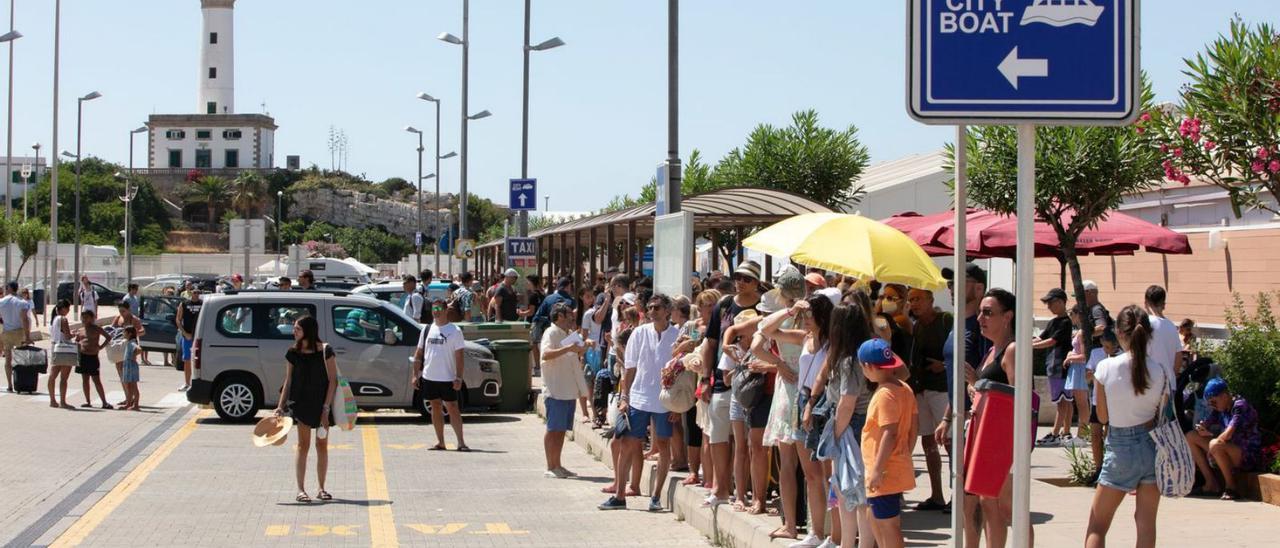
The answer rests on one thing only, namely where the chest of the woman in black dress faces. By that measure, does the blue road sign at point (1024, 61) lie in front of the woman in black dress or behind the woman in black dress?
in front

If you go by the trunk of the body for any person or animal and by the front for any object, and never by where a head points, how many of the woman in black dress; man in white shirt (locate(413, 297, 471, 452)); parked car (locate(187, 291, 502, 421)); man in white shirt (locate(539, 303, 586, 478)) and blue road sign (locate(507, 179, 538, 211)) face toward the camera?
3

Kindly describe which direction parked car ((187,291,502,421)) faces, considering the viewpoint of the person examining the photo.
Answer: facing to the right of the viewer

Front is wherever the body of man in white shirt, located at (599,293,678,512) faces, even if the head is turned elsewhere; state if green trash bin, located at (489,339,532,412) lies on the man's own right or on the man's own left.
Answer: on the man's own right

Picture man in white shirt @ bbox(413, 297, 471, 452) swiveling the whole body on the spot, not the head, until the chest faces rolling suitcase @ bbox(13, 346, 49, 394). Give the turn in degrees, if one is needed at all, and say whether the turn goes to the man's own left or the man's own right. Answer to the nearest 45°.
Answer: approximately 135° to the man's own right

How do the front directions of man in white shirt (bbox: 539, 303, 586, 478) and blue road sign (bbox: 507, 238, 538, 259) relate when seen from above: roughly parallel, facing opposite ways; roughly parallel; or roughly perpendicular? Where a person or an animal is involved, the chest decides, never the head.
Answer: roughly perpendicular

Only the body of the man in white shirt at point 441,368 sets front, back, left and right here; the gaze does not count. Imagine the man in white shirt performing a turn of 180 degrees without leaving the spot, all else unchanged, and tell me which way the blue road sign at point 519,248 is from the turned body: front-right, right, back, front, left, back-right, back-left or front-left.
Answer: front

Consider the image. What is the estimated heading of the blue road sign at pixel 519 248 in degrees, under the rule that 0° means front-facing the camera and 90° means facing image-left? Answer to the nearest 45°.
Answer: approximately 0°

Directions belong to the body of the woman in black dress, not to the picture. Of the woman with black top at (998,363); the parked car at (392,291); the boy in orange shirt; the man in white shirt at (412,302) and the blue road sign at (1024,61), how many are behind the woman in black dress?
2

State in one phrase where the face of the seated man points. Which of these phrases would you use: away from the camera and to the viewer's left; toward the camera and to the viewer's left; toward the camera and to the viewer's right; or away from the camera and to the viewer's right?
toward the camera and to the viewer's left

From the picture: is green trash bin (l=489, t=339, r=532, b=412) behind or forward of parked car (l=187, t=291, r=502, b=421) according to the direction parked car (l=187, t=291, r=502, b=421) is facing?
forward
